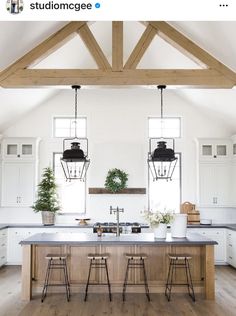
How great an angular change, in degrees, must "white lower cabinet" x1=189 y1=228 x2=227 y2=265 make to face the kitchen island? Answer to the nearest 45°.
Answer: approximately 45° to its right

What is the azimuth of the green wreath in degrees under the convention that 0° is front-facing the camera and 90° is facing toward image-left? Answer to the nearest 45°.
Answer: approximately 0°

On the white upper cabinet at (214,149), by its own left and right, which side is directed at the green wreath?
right

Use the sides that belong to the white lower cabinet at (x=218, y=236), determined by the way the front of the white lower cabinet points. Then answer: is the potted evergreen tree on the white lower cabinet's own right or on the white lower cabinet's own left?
on the white lower cabinet's own right

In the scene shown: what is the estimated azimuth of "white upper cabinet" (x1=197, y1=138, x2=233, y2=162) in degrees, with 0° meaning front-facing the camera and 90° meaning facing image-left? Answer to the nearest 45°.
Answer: approximately 0°

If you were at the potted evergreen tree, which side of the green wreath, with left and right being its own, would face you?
right

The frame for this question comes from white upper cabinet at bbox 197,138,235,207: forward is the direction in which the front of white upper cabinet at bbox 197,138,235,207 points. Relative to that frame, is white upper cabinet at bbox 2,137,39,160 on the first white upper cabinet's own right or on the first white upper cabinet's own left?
on the first white upper cabinet's own right
